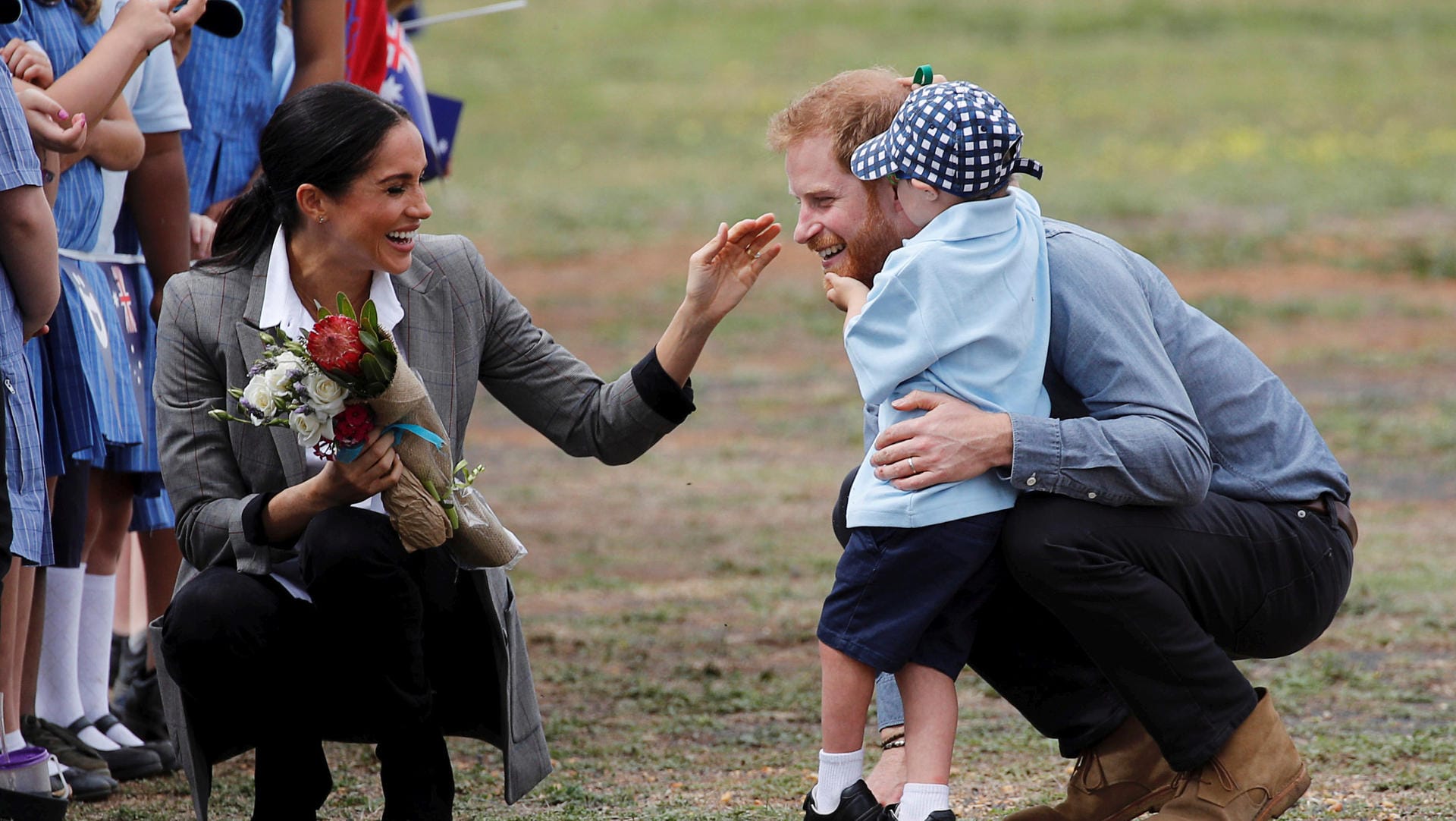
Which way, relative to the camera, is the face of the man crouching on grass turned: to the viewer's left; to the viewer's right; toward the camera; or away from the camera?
to the viewer's left

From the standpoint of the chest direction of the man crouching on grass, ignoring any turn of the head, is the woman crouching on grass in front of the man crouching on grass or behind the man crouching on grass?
in front

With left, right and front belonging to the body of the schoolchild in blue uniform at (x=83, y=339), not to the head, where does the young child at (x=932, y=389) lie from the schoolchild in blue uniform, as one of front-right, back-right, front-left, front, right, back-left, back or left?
front-right

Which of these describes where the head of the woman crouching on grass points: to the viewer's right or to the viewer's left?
to the viewer's right

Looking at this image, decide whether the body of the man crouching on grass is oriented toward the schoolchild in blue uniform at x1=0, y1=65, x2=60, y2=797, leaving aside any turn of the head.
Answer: yes

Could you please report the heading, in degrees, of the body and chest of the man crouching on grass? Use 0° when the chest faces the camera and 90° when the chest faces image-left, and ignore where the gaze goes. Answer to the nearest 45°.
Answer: approximately 90°

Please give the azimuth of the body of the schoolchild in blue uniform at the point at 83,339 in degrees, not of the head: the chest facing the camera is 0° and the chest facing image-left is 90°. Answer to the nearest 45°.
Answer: approximately 270°
